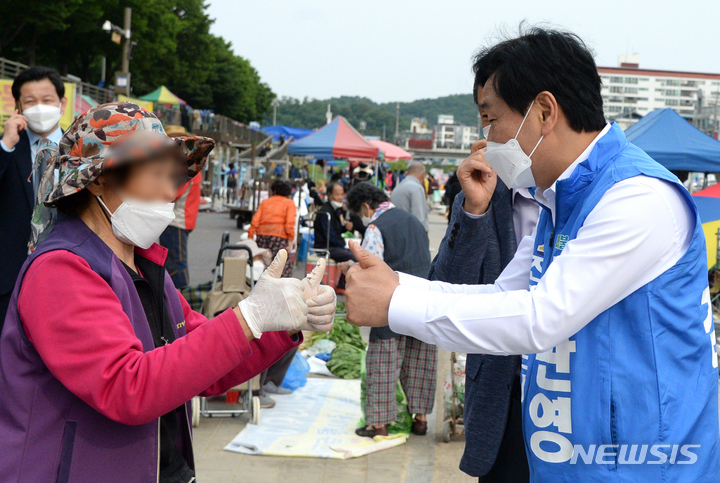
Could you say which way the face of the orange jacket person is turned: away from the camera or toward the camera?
away from the camera

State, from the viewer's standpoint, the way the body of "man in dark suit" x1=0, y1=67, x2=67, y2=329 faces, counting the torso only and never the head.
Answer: toward the camera

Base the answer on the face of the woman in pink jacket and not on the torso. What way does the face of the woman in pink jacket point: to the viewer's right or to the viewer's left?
to the viewer's right

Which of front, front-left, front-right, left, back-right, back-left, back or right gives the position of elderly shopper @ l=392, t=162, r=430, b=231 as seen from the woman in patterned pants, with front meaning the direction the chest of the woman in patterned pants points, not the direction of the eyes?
front-right

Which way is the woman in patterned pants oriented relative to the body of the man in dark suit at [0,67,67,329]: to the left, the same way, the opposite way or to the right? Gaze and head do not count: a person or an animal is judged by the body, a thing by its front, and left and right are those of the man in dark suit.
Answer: the opposite way

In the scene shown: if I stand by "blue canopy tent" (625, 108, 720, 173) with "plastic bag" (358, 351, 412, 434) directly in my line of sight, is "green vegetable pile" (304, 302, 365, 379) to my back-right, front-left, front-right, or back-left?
front-right

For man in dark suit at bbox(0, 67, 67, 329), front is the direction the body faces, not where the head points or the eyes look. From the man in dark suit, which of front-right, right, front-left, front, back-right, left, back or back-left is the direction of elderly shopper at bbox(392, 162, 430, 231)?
back-left

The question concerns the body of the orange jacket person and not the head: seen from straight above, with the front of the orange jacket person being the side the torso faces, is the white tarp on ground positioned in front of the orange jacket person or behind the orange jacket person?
behind

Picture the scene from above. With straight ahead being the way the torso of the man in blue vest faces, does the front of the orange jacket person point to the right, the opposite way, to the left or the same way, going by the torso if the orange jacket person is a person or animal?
to the right

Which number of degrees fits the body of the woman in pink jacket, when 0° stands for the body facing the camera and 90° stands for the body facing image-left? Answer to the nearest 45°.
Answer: approximately 315°

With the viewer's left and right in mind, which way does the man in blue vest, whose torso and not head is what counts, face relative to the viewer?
facing to the left of the viewer

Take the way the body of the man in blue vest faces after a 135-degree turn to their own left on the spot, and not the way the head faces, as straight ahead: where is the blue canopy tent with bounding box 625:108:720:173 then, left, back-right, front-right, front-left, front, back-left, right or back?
back-left

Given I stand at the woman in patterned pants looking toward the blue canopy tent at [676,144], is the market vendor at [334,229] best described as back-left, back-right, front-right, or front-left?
front-left

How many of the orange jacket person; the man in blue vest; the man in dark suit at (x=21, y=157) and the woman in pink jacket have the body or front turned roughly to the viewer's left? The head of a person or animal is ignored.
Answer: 1
